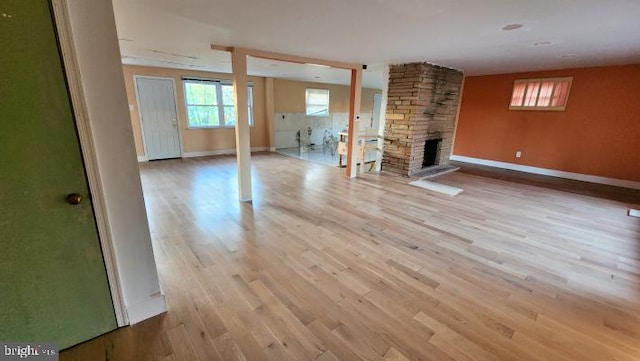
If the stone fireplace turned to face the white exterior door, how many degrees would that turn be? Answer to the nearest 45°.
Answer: approximately 135° to its right

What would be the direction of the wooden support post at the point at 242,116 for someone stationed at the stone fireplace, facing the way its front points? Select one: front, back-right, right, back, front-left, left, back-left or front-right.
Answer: right

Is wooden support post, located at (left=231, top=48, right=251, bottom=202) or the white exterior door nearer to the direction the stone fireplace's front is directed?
the wooden support post

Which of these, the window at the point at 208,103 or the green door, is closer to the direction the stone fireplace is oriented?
the green door

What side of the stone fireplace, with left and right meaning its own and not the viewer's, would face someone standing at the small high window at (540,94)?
left

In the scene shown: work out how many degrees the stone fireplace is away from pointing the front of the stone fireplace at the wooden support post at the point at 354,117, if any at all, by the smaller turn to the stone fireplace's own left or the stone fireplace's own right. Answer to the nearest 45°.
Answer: approximately 90° to the stone fireplace's own right

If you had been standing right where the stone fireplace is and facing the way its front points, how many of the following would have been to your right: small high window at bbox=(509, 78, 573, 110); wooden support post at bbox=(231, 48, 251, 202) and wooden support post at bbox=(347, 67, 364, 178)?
2

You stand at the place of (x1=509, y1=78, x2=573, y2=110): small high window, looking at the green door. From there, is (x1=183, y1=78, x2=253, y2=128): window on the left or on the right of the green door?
right

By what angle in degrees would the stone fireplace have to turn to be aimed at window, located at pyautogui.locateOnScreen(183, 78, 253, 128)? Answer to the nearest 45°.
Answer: approximately 135° to its right

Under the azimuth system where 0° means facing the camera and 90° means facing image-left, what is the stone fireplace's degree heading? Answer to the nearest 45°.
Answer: approximately 315°

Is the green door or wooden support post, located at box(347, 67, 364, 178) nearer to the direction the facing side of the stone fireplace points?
the green door
